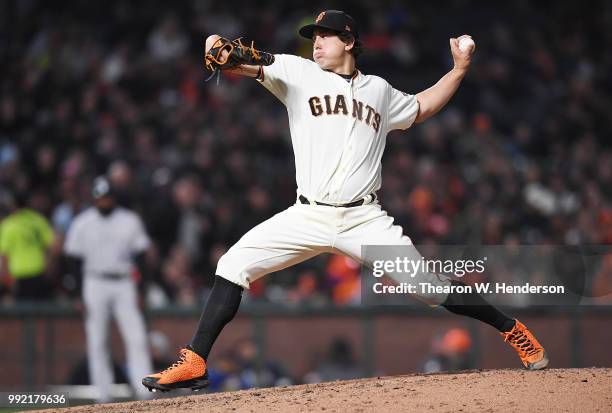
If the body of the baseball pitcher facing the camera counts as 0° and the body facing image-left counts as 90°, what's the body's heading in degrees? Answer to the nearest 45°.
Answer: approximately 0°

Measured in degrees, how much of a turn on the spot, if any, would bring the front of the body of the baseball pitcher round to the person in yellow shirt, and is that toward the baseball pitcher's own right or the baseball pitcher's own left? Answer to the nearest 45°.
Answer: approximately 135° to the baseball pitcher's own right
